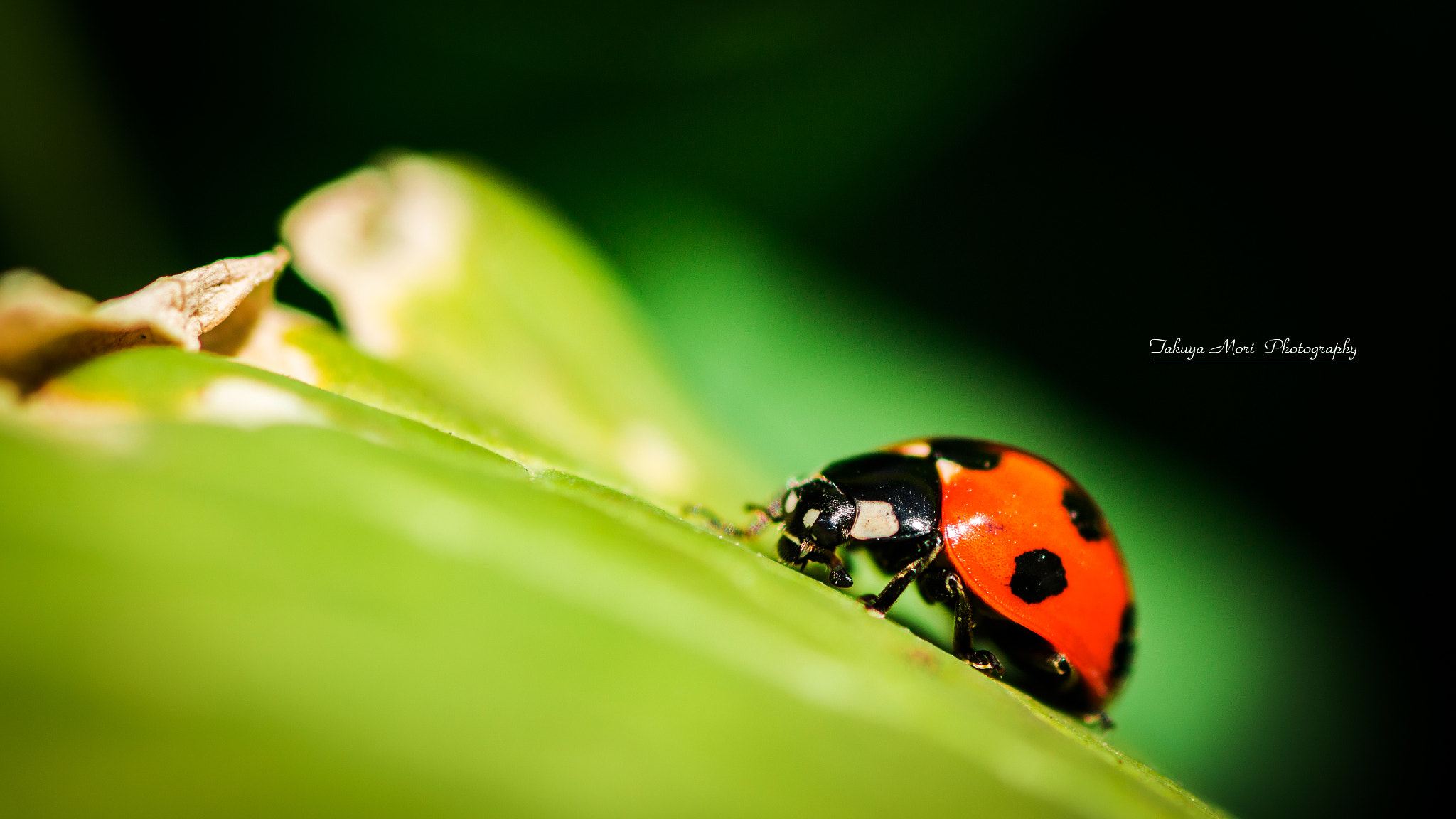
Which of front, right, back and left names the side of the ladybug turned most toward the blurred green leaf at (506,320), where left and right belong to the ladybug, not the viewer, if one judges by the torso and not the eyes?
front

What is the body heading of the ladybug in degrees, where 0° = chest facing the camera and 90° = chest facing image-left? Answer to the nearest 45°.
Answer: approximately 90°
